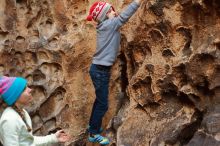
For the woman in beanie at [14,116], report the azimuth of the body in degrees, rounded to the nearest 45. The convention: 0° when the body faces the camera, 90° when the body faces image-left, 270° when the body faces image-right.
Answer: approximately 270°

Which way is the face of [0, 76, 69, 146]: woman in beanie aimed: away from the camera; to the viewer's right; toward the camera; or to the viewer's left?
to the viewer's right

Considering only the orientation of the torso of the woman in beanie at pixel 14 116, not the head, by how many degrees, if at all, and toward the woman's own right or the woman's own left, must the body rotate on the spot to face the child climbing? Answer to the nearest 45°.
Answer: approximately 45° to the woman's own left
